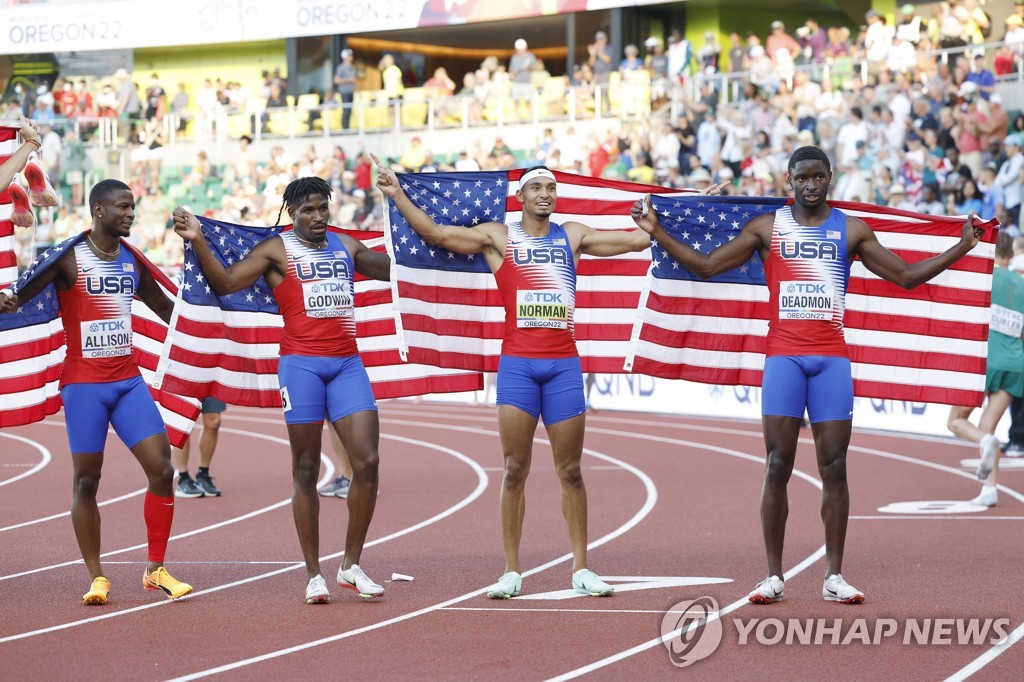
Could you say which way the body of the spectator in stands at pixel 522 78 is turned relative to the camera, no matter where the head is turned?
toward the camera

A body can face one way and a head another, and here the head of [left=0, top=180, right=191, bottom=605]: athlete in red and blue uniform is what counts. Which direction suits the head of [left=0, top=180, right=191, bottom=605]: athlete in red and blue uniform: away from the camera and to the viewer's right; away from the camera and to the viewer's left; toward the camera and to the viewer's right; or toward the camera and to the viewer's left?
toward the camera and to the viewer's right

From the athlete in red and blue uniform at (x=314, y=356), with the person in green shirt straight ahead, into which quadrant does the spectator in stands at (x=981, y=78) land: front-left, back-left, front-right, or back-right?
front-left

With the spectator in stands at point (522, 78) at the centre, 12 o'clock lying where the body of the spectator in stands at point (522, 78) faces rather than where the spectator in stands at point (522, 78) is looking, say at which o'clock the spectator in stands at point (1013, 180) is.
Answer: the spectator in stands at point (1013, 180) is roughly at 11 o'clock from the spectator in stands at point (522, 78).

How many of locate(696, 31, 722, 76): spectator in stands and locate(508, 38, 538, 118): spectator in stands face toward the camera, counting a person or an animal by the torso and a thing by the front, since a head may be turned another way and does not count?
2

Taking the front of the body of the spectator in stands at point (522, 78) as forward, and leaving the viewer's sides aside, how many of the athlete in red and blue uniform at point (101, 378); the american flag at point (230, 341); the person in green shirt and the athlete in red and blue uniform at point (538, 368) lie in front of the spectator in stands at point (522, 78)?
4

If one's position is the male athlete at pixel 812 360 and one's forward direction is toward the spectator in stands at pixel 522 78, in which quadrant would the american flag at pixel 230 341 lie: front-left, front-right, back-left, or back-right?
front-left

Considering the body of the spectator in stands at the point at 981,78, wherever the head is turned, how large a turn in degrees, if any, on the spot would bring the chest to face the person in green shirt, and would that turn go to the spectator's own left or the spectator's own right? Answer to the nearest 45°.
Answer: approximately 45° to the spectator's own left

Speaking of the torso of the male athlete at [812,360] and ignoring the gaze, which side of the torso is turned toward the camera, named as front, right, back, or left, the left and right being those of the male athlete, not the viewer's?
front

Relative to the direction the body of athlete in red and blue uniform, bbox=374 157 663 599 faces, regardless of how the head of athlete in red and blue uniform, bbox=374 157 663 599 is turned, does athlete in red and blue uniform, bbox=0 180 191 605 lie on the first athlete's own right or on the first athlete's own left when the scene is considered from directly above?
on the first athlete's own right

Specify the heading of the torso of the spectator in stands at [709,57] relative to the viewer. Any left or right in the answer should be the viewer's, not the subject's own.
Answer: facing the viewer

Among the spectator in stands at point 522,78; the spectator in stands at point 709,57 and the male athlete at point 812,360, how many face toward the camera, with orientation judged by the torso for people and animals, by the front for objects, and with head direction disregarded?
3
